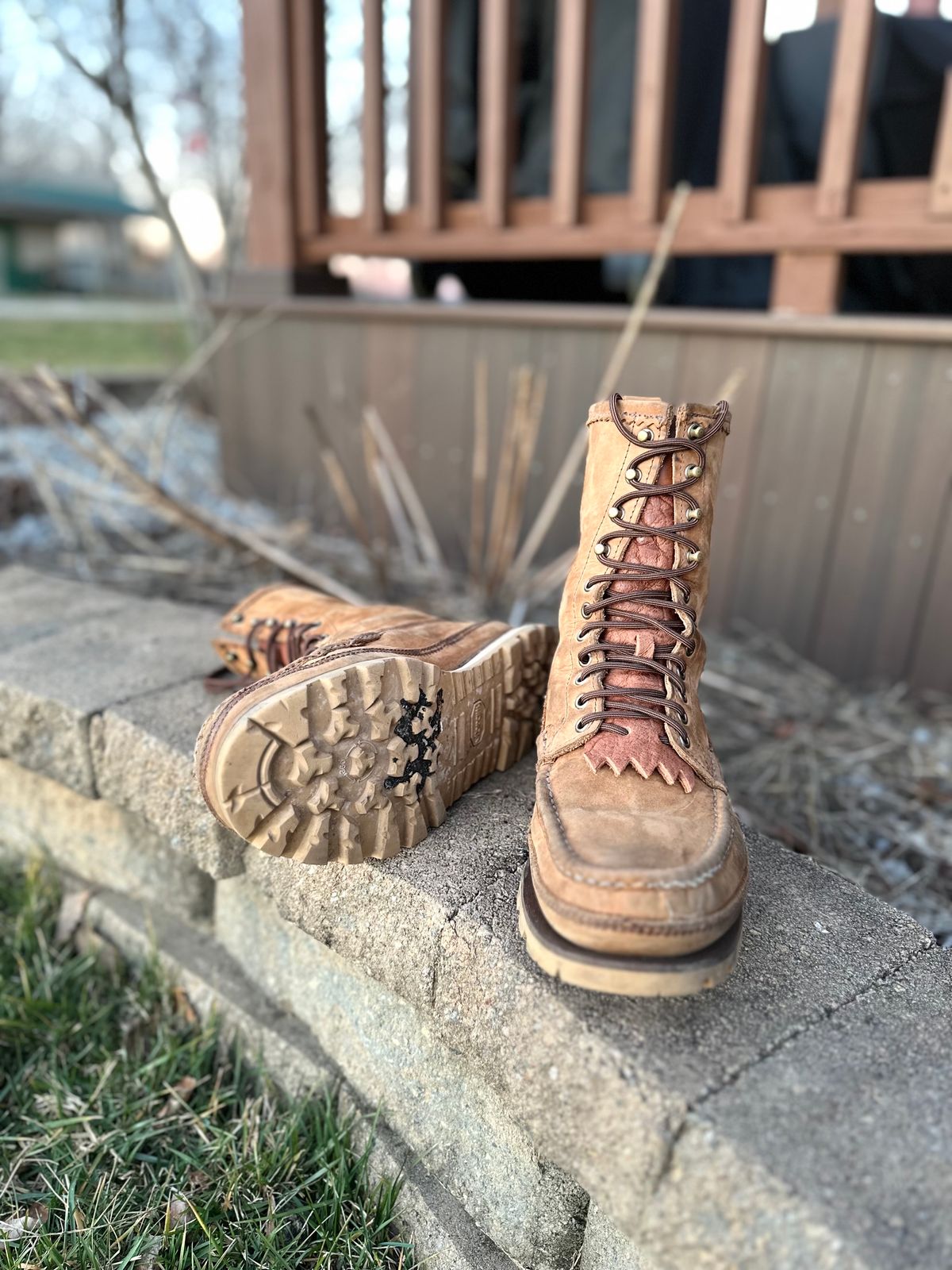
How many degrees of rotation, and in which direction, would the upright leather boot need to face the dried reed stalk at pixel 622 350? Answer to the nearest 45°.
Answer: approximately 180°

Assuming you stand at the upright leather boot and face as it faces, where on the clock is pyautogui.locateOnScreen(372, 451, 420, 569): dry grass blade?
The dry grass blade is roughly at 5 o'clock from the upright leather boot.

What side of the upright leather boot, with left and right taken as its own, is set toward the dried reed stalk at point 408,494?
back

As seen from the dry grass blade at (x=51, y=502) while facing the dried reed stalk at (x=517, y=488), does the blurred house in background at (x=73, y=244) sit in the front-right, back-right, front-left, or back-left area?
back-left

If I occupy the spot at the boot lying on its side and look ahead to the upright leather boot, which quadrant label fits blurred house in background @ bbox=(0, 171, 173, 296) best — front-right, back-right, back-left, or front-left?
back-left

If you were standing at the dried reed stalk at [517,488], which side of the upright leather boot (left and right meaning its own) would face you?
back

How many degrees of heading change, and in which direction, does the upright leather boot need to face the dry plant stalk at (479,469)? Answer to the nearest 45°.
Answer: approximately 180°

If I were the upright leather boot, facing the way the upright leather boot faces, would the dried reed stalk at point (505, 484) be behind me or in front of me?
behind

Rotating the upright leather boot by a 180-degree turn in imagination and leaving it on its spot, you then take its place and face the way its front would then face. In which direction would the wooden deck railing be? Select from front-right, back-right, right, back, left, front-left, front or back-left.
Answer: front

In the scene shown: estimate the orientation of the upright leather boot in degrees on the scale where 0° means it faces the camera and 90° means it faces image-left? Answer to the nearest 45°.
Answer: approximately 0°

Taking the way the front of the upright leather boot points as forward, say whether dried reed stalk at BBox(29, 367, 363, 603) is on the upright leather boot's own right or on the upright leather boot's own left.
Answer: on the upright leather boot's own right

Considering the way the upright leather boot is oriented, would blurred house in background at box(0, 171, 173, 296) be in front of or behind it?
behind
